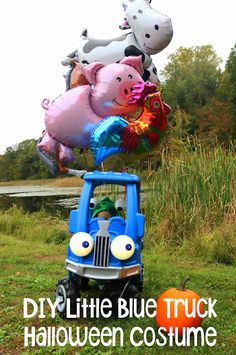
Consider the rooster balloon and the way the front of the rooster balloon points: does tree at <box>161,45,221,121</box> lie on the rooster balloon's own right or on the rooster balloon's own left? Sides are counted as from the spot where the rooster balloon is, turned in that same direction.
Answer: on the rooster balloon's own left

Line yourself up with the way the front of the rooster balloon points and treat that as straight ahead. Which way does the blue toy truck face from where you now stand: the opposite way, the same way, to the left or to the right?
to the right

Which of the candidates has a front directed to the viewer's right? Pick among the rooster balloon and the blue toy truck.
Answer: the rooster balloon

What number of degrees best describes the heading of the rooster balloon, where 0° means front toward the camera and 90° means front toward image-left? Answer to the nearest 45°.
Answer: approximately 270°

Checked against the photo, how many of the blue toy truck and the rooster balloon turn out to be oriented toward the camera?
1

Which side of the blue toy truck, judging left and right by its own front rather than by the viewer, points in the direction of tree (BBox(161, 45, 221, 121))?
back

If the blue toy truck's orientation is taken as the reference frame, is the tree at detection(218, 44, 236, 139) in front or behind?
behind
